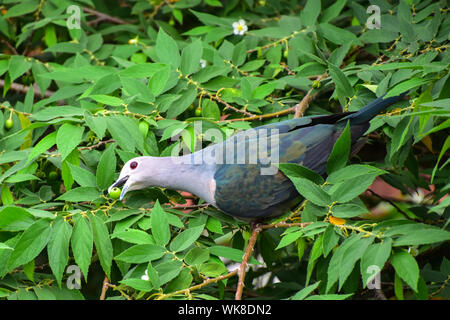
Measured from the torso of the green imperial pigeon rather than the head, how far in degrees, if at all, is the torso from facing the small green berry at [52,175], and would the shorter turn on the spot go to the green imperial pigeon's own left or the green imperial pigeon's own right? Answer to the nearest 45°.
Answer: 0° — it already faces it

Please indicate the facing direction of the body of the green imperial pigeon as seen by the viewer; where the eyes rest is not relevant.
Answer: to the viewer's left

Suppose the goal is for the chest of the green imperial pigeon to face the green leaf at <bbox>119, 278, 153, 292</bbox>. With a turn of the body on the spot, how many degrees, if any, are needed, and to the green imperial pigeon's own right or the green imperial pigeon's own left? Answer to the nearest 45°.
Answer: approximately 45° to the green imperial pigeon's own left
